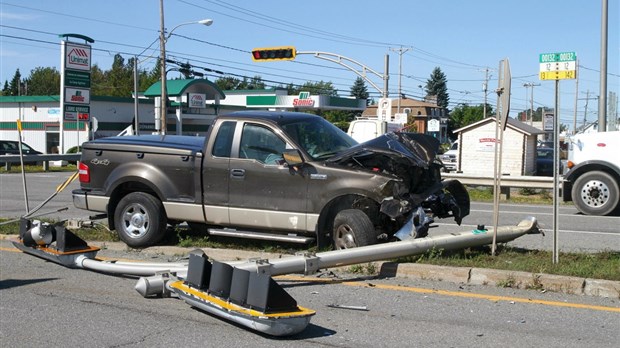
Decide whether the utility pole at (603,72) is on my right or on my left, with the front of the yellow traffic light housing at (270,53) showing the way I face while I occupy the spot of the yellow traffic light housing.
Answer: on my left

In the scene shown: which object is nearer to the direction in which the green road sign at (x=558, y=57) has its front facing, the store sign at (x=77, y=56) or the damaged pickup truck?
the damaged pickup truck

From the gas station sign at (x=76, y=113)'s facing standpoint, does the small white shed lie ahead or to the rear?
ahead

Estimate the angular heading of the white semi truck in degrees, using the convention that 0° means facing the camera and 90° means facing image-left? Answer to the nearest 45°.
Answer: approximately 90°

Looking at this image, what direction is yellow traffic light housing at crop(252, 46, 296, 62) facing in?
toward the camera

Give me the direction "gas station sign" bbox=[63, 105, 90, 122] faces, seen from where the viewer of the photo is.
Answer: facing the viewer

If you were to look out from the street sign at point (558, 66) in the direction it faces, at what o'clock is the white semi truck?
The white semi truck is roughly at 6 o'clock from the street sign.

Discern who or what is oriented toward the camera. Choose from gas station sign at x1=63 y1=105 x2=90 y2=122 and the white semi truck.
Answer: the gas station sign

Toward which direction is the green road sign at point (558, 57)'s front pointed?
toward the camera

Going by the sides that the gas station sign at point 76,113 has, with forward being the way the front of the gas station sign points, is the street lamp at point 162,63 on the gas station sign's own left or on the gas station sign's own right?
on the gas station sign's own left
